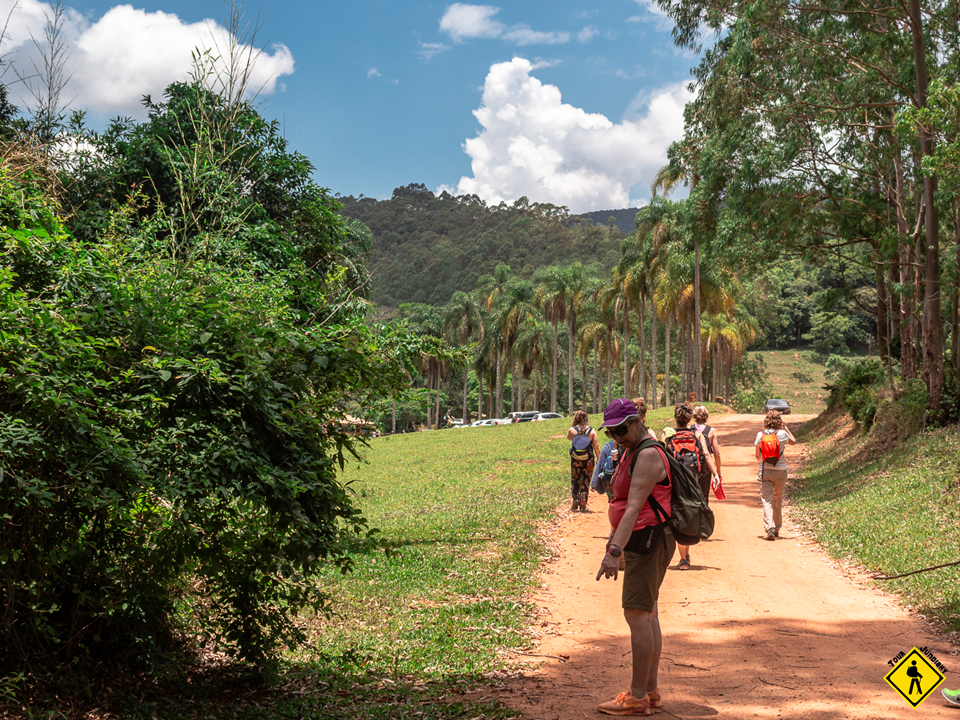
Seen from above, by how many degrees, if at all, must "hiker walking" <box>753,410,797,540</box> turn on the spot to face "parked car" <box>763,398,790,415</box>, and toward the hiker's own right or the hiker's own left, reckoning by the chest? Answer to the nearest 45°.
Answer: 0° — they already face it

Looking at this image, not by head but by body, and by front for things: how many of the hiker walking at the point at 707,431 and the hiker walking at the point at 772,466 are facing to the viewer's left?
0

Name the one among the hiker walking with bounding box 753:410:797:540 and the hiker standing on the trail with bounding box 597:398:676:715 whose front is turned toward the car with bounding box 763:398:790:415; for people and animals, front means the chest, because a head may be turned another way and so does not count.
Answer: the hiker walking with bounding box 753:410:797:540

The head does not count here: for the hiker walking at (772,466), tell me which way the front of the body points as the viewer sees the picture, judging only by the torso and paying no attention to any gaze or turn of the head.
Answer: away from the camera

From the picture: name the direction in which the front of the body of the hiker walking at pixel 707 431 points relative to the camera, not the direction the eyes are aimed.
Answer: away from the camera

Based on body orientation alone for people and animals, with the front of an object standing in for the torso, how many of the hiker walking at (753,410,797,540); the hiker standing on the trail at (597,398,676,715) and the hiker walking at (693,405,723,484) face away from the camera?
2

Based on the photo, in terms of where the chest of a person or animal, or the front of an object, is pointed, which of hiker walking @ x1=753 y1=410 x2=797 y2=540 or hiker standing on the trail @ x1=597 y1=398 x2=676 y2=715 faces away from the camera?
hiker walking @ x1=753 y1=410 x2=797 y2=540
